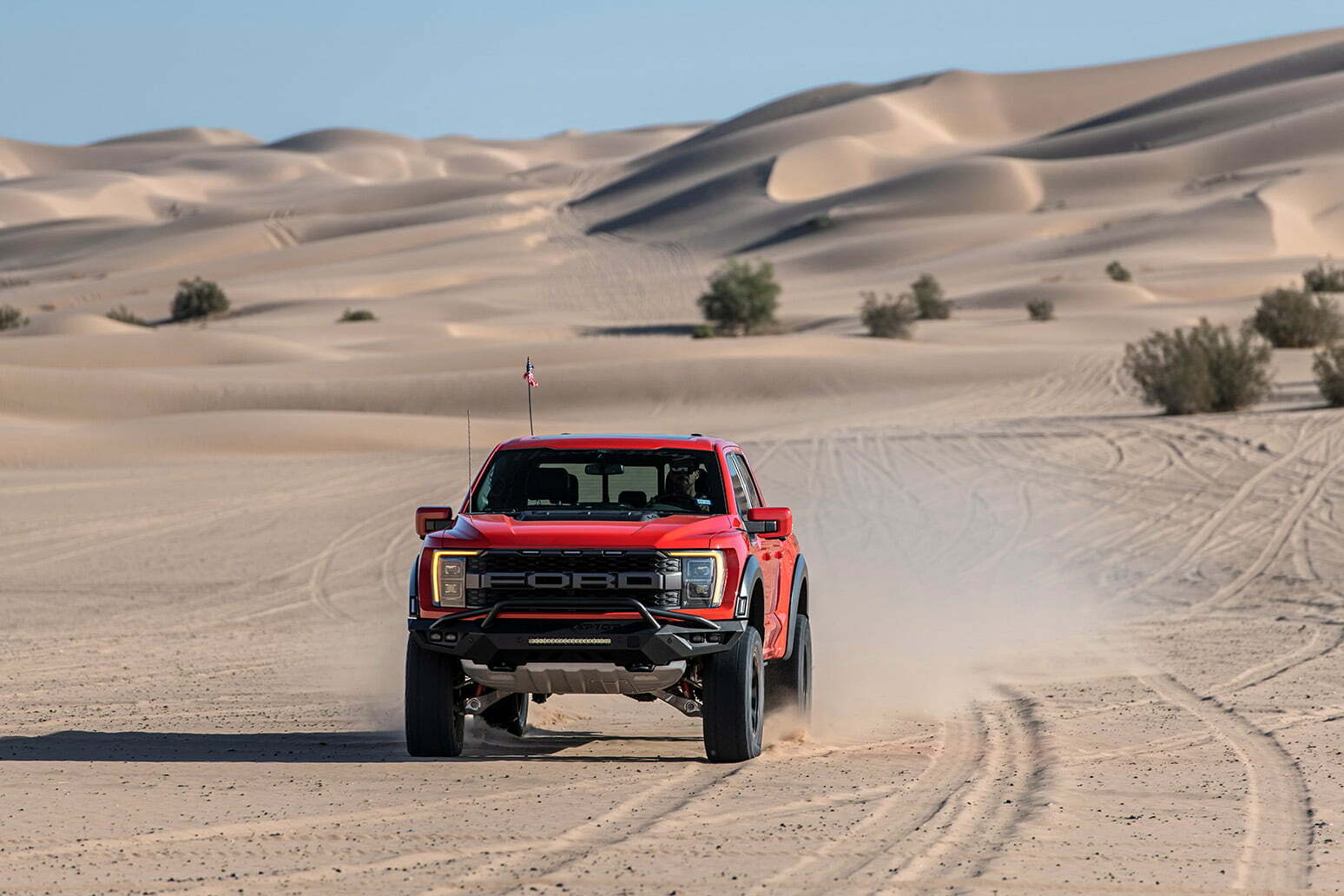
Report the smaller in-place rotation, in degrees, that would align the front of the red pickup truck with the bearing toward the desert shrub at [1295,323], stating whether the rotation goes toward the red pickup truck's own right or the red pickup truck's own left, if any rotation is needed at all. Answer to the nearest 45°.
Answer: approximately 135° to the red pickup truck's own left

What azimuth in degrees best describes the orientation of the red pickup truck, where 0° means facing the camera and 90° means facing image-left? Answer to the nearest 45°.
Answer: approximately 0°

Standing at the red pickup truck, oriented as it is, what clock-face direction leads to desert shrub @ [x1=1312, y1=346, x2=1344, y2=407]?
The desert shrub is roughly at 7 o'clock from the red pickup truck.

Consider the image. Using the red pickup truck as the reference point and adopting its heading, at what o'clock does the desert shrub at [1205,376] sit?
The desert shrub is roughly at 7 o'clock from the red pickup truck.
